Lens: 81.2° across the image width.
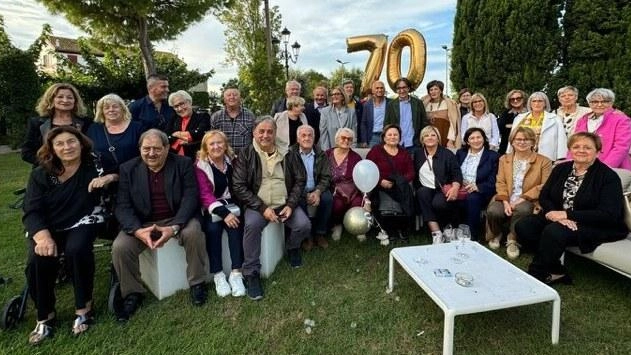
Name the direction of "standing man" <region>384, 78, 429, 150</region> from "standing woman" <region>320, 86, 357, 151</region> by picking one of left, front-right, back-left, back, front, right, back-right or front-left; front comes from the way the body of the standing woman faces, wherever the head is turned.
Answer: left

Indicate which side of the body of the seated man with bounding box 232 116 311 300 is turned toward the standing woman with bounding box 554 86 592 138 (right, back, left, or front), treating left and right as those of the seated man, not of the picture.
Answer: left

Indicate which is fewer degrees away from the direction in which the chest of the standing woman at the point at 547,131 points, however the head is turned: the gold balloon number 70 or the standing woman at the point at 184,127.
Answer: the standing woman

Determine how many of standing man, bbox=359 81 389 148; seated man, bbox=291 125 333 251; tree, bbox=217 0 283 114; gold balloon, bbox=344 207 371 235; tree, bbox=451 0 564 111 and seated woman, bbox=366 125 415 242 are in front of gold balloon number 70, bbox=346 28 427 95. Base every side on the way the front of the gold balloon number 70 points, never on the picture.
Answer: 4

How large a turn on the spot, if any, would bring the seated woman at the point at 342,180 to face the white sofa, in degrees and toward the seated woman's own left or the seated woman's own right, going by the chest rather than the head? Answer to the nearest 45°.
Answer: approximately 45° to the seated woman's own left

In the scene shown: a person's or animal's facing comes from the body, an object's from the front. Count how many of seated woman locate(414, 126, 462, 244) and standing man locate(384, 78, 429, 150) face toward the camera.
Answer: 2

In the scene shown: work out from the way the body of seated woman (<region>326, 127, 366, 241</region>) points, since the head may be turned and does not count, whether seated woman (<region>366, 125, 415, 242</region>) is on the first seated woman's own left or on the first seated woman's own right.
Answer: on the first seated woman's own left

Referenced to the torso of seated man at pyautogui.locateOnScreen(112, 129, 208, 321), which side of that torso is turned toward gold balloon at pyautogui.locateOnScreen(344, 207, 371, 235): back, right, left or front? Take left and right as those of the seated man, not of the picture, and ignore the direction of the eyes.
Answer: left

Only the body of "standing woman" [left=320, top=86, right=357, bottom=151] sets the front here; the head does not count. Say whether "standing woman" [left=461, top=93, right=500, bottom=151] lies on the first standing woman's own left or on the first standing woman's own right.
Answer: on the first standing woman's own left

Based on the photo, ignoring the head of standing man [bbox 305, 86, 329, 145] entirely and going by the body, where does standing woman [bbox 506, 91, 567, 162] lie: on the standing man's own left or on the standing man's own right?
on the standing man's own left
